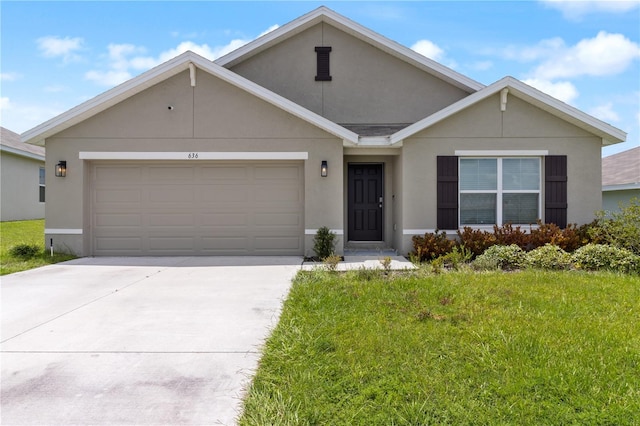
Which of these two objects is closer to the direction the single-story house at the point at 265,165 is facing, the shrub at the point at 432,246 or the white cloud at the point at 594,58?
the shrub

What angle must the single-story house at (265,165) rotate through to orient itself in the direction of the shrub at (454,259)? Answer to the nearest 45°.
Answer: approximately 90° to its left

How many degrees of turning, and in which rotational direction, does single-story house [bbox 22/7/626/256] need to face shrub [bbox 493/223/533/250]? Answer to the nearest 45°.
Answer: approximately 90° to its left

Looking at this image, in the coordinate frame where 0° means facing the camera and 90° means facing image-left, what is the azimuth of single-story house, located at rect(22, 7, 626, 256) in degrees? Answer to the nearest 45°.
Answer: approximately 0°

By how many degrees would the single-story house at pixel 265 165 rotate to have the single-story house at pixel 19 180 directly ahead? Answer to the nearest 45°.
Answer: approximately 135° to its right

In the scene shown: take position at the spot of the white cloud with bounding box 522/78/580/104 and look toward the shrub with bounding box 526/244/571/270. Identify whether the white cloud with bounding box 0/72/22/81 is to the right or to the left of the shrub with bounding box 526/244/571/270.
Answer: right

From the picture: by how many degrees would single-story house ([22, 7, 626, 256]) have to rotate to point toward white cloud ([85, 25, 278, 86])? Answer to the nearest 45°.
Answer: approximately 135° to its right

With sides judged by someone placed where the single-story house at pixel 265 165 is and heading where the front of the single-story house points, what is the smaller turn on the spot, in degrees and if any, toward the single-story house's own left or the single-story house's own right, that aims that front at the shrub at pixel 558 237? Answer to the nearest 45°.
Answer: approximately 90° to the single-story house's own left

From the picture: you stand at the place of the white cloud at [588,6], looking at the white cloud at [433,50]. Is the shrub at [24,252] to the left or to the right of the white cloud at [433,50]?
left

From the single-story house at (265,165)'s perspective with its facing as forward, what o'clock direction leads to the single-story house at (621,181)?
the single-story house at (621,181) is roughly at 8 o'clock from the single-story house at (265,165).

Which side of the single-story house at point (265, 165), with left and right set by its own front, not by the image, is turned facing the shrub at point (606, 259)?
left

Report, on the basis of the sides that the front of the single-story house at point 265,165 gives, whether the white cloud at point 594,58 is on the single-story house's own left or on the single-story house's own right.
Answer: on the single-story house's own left
